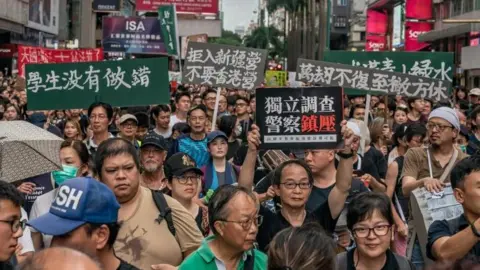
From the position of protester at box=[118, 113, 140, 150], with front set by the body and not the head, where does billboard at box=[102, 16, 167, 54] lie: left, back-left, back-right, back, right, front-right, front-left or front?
back

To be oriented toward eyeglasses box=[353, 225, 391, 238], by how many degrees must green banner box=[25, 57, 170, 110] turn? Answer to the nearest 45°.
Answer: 0° — it already faces it

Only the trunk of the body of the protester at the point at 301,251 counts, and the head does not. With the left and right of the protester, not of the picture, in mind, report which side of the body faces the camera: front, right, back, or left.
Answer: back

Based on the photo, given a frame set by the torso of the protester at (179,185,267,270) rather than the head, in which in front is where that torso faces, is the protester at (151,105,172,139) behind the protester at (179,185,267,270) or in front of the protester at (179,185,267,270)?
behind

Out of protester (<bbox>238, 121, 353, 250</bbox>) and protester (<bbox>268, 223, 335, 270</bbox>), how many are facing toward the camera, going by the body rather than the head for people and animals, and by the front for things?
1

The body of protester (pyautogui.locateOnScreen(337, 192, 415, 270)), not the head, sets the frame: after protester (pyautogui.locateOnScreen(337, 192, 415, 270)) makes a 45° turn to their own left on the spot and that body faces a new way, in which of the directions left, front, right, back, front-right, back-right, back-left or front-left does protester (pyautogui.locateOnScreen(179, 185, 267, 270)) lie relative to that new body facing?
back-right

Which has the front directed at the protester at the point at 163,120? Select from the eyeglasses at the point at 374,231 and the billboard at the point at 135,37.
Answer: the billboard

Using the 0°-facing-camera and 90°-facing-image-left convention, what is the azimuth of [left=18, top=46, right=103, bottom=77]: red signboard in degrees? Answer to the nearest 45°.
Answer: approximately 0°

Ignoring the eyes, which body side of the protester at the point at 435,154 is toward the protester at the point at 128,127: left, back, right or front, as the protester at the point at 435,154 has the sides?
right

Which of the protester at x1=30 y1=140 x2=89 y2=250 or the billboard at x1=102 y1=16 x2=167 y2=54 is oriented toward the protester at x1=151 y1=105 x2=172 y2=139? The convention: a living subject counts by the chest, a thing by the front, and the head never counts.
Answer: the billboard
